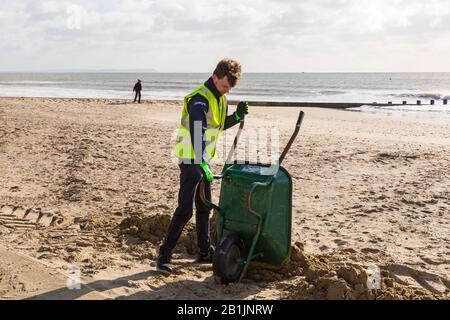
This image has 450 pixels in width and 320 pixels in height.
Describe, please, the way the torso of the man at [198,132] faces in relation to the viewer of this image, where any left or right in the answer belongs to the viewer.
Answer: facing to the right of the viewer
